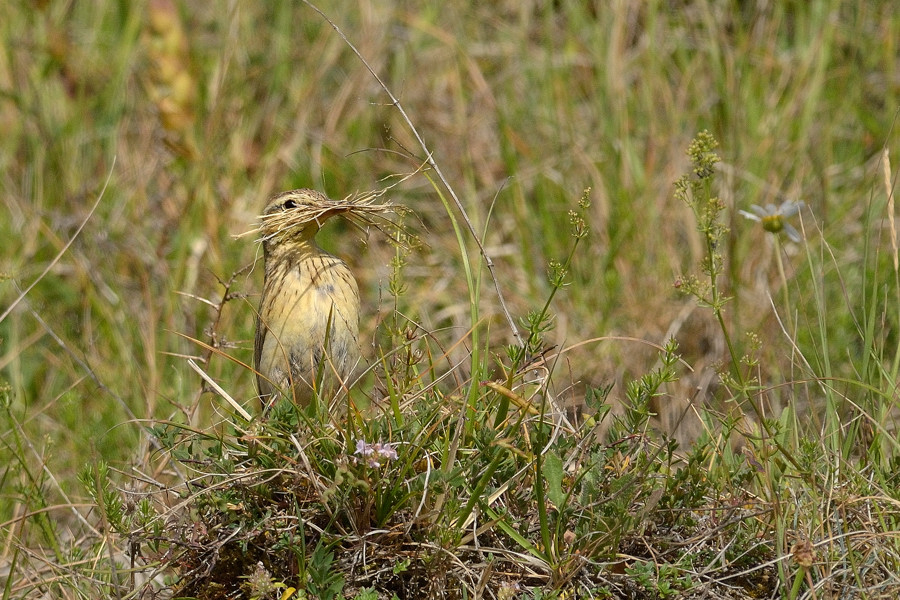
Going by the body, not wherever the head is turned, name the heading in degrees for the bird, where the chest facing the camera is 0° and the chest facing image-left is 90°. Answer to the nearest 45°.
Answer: approximately 315°
